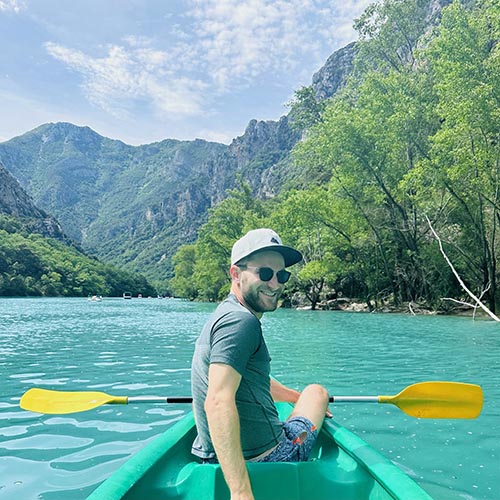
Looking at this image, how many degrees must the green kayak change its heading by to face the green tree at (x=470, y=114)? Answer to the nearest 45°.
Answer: approximately 45° to its right

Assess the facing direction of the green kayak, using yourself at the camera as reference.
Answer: facing away from the viewer
